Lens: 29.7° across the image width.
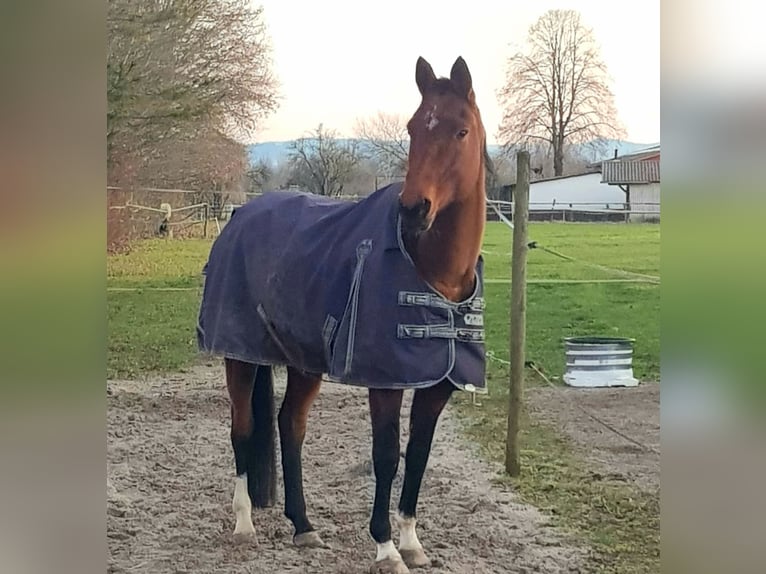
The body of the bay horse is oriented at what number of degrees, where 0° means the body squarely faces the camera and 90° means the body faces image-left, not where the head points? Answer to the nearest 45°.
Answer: approximately 315°

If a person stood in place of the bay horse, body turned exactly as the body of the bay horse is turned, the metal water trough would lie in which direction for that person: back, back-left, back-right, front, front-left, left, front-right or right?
front-left

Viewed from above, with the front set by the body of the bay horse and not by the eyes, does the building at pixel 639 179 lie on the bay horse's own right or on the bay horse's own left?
on the bay horse's own left
